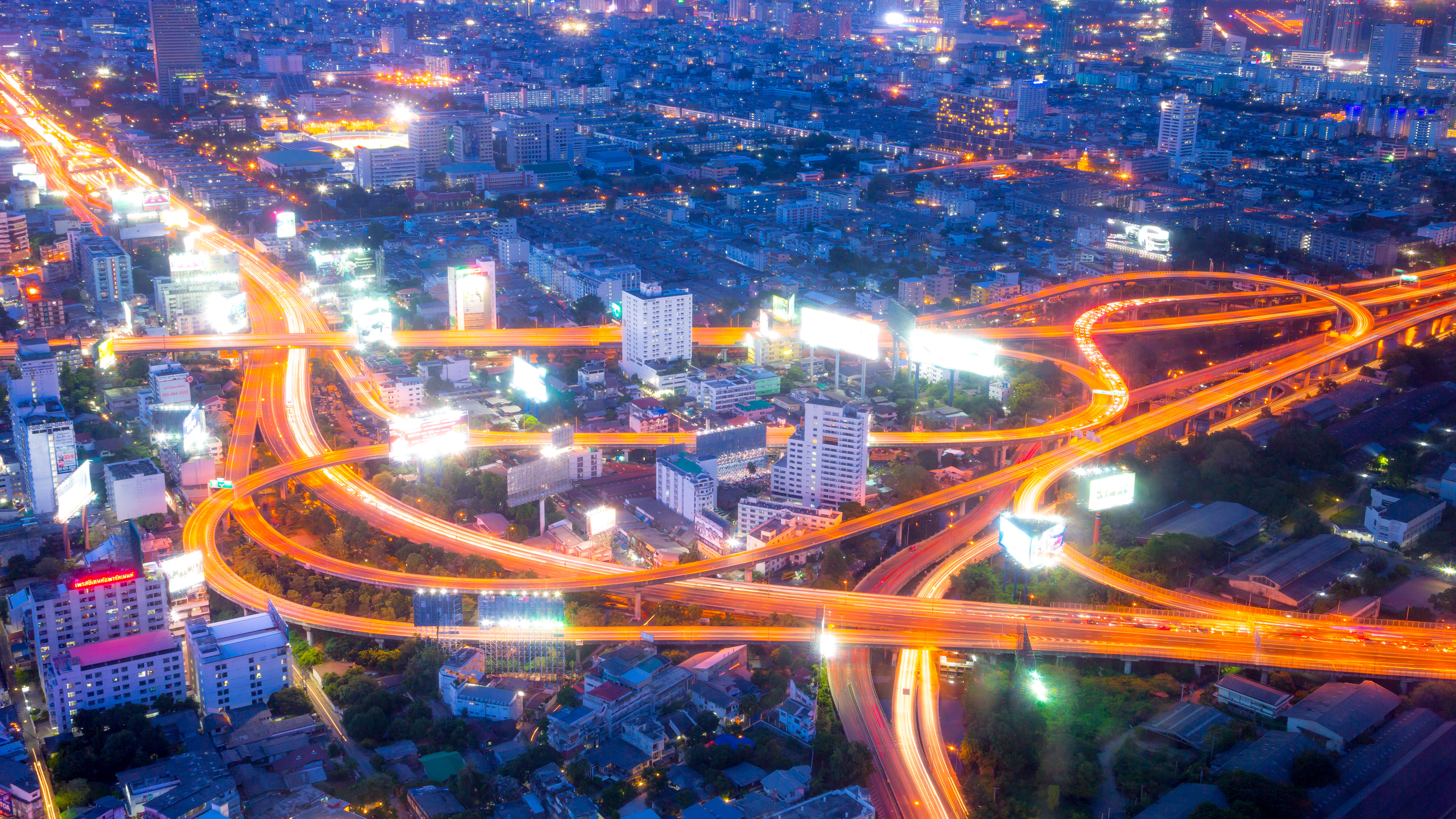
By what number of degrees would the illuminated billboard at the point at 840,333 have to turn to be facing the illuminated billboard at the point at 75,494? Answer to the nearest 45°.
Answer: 0° — it already faces it

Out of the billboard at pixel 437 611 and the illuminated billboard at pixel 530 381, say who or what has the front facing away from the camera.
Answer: the billboard

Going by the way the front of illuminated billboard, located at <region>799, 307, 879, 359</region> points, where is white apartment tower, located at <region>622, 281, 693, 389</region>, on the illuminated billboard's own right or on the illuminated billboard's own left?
on the illuminated billboard's own right

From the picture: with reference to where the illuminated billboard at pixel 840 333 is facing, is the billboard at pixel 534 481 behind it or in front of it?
in front

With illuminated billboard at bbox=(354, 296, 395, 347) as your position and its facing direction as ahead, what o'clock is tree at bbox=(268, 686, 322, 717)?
The tree is roughly at 12 o'clock from the illuminated billboard.

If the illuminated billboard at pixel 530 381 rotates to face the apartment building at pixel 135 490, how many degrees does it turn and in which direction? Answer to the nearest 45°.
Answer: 0° — it already faces it

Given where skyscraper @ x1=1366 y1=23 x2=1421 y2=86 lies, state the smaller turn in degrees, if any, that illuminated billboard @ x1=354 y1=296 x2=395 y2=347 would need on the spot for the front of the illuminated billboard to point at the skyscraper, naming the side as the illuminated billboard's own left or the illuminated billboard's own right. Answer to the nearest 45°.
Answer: approximately 135° to the illuminated billboard's own left

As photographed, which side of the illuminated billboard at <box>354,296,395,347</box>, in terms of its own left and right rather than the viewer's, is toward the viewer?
front

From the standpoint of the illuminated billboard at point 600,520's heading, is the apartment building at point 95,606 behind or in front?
in front

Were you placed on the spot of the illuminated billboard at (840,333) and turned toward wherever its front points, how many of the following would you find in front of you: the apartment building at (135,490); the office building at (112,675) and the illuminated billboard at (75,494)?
3

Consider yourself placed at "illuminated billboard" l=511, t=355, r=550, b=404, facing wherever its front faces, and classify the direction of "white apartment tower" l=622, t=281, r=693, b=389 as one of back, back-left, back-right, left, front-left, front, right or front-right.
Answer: back

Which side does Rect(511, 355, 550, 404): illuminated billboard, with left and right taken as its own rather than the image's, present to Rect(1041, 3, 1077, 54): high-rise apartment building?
back

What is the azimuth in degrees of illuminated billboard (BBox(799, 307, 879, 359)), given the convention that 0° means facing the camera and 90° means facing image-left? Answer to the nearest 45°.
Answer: approximately 45°

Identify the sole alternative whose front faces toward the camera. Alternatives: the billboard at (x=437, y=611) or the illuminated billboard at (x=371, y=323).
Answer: the illuminated billboard

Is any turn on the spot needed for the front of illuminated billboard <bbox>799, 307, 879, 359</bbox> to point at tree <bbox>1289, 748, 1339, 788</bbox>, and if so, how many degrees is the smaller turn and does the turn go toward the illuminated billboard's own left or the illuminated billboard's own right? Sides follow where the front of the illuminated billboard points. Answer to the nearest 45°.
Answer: approximately 45° to the illuminated billboard's own left

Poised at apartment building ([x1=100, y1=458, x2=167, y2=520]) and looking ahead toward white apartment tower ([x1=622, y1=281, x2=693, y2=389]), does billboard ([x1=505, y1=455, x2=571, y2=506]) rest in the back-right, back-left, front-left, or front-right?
front-right
